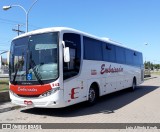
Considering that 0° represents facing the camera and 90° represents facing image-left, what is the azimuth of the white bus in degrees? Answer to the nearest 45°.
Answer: approximately 45°
